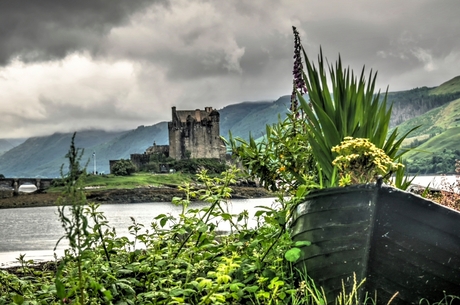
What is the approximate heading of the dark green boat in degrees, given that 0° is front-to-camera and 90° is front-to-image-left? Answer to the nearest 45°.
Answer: approximately 45°
